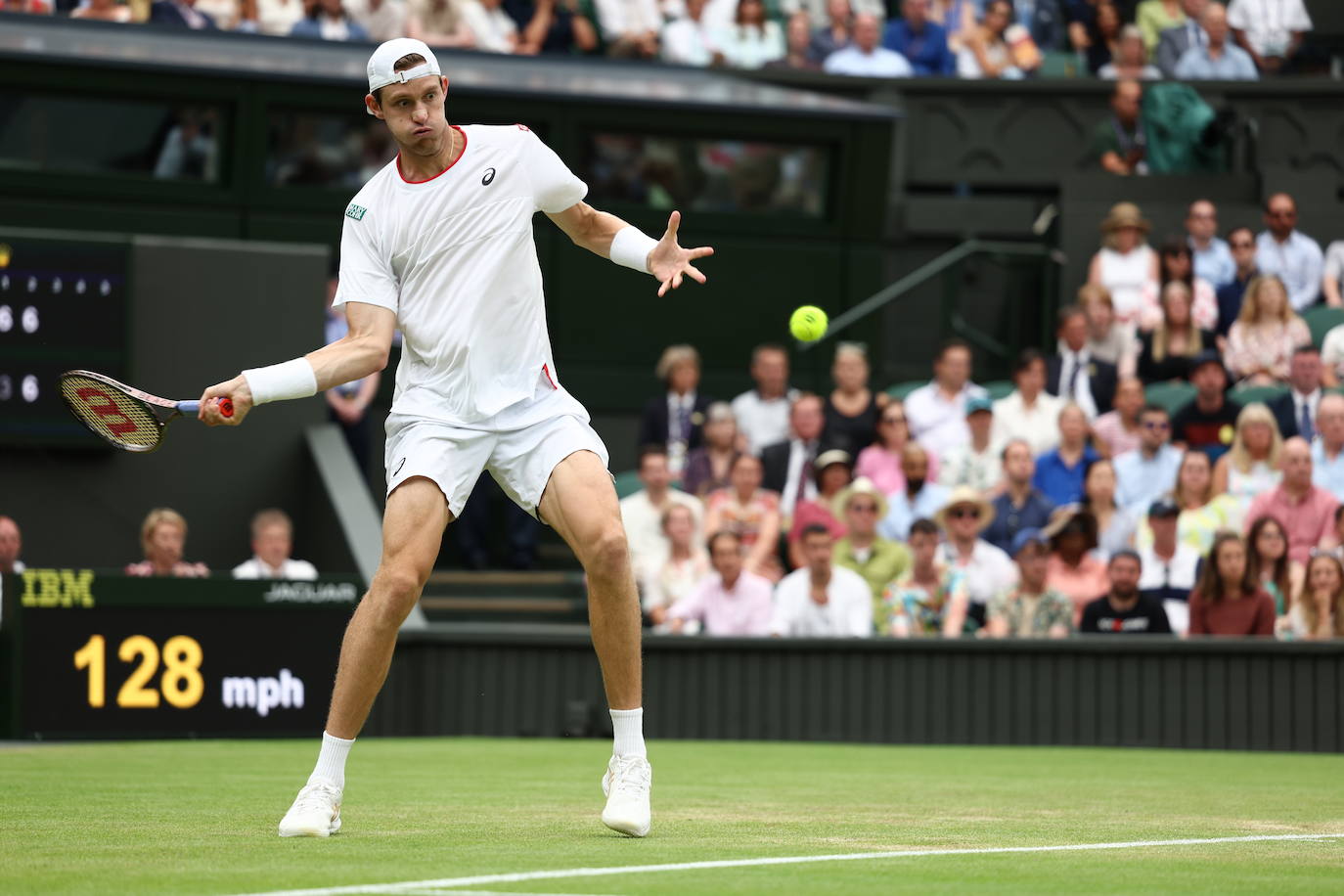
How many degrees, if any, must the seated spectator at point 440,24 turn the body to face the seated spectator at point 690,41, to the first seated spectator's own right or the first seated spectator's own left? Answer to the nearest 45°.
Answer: approximately 135° to the first seated spectator's own left

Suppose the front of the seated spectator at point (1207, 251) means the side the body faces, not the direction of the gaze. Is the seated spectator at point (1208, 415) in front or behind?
in front

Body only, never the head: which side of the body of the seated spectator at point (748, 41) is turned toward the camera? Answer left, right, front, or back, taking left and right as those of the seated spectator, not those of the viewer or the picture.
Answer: front

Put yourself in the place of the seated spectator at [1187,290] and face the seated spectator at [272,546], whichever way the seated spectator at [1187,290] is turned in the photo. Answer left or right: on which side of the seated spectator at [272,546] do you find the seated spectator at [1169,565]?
left

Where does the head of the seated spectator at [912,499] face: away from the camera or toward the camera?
toward the camera

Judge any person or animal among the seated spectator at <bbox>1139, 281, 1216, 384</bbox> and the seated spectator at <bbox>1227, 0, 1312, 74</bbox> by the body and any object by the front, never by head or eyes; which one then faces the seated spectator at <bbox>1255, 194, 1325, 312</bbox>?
the seated spectator at <bbox>1227, 0, 1312, 74</bbox>

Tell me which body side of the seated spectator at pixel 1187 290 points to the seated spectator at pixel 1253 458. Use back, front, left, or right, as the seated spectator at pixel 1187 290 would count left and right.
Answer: front

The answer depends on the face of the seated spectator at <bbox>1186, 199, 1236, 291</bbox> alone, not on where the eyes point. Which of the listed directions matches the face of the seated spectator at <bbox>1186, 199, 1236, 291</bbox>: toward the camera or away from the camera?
toward the camera

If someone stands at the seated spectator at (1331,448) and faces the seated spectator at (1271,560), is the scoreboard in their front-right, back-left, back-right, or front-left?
front-right

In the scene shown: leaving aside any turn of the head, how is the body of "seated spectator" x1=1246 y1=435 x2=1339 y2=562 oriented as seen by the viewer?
toward the camera

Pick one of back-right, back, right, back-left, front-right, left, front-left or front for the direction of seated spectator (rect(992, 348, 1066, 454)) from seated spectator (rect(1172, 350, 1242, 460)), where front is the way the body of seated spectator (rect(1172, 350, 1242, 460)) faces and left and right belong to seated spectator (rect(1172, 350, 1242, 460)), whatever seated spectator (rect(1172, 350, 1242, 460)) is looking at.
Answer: right

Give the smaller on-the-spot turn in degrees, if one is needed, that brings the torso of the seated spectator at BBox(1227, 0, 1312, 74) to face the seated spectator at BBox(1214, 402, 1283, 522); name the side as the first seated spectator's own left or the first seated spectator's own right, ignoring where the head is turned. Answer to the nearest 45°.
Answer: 0° — they already face them

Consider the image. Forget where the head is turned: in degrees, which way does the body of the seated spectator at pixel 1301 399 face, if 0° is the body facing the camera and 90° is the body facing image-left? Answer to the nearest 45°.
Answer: approximately 0°

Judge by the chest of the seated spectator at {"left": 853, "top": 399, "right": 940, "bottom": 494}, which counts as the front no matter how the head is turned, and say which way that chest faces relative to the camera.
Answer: toward the camera

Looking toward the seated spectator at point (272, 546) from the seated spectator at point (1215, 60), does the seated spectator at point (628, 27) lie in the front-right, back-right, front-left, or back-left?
front-right

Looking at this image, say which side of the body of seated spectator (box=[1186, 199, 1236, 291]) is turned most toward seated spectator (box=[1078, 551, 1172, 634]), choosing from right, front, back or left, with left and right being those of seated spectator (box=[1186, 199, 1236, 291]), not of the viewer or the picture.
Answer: front

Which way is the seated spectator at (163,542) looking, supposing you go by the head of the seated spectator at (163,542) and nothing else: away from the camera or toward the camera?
toward the camera
